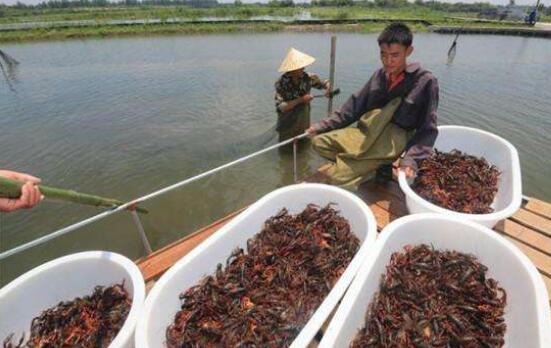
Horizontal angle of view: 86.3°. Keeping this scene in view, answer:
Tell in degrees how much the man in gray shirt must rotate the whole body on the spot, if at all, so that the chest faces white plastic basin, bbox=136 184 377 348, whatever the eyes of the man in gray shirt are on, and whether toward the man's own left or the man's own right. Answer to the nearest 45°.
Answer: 0° — they already face it

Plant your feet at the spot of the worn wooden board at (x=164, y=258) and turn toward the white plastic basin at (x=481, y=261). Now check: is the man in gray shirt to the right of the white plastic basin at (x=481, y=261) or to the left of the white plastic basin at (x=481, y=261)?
left

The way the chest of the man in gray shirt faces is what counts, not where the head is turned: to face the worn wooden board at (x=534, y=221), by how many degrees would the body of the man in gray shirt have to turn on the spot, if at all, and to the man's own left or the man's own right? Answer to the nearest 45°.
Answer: approximately 135° to the man's own left

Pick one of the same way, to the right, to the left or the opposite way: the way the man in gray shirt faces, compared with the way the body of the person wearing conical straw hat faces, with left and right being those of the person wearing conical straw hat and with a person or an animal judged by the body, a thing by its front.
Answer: to the right

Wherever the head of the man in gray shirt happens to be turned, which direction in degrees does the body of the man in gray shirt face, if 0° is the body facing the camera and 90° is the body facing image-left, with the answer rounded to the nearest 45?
approximately 45°

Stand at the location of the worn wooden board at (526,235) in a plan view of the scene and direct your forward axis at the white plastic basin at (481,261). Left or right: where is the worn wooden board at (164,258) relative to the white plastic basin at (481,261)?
right

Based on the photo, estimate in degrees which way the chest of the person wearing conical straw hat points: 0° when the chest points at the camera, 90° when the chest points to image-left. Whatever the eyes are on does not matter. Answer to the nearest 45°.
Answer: approximately 315°
